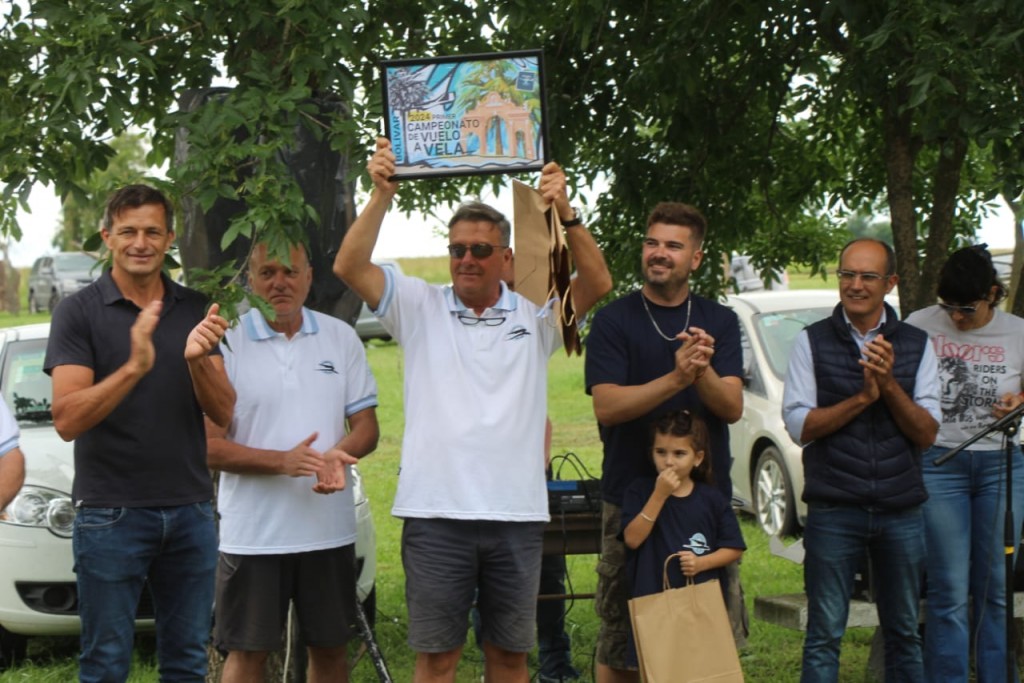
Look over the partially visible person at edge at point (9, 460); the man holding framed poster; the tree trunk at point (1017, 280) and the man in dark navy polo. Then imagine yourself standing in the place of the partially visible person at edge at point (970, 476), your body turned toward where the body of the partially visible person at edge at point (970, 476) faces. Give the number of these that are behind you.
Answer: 1

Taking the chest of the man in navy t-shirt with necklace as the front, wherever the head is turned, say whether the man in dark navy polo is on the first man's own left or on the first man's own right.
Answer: on the first man's own right

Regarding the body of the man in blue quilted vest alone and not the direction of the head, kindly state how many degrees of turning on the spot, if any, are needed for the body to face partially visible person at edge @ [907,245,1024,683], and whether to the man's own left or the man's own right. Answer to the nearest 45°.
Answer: approximately 135° to the man's own left

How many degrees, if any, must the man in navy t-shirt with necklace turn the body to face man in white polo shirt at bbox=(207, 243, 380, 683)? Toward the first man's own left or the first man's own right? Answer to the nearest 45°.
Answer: approximately 90° to the first man's own right

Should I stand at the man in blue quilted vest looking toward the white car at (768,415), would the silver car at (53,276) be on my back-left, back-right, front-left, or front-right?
front-left

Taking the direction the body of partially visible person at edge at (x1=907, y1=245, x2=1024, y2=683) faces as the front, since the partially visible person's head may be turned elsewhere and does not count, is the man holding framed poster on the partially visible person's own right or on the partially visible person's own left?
on the partially visible person's own right

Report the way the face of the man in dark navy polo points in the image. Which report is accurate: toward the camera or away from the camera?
toward the camera

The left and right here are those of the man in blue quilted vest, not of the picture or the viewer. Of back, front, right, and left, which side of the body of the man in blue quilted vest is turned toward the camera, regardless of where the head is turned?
front

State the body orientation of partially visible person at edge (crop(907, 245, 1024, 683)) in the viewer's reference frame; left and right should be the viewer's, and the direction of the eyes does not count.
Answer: facing the viewer
